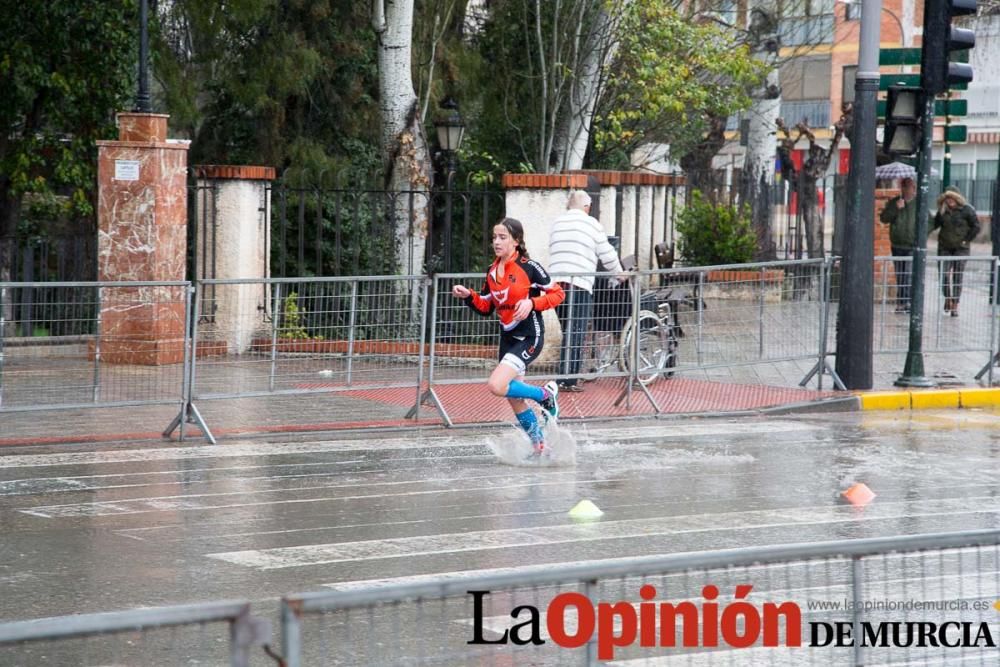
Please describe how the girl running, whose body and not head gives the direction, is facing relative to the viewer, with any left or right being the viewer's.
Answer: facing the viewer and to the left of the viewer

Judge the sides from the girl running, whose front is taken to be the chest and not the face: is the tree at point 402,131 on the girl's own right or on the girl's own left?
on the girl's own right

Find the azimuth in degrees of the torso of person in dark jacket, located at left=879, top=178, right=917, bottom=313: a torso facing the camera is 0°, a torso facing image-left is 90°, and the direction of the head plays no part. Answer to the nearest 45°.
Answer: approximately 0°

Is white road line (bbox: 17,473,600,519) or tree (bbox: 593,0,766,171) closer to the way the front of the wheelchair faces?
the tree

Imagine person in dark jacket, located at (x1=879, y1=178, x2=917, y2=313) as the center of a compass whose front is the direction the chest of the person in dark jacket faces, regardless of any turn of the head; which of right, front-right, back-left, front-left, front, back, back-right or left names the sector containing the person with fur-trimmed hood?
back-left

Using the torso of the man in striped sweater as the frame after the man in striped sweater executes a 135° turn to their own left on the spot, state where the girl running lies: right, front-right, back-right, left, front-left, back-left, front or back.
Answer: left

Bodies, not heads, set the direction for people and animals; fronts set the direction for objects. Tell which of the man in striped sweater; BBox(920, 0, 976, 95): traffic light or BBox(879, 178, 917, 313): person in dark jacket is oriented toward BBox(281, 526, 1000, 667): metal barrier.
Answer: the person in dark jacket

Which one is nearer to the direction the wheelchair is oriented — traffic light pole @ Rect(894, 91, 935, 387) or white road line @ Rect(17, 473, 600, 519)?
the traffic light pole

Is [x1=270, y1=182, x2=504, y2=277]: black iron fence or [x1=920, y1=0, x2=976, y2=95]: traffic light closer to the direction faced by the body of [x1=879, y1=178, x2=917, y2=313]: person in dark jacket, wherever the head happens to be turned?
the traffic light

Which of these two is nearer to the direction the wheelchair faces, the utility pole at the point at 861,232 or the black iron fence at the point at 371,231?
the utility pole

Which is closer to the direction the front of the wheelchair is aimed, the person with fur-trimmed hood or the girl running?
the person with fur-trimmed hood

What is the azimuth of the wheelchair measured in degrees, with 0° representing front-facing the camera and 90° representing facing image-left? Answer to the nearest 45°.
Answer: approximately 225°

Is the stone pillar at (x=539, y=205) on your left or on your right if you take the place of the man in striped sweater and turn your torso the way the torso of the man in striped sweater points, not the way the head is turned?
on your left
